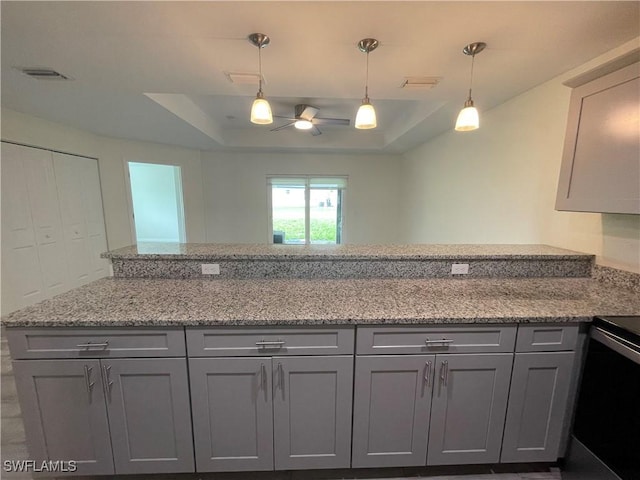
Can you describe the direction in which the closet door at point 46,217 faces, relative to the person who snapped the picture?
facing the viewer and to the right of the viewer

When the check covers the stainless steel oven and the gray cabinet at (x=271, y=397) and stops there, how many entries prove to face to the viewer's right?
0

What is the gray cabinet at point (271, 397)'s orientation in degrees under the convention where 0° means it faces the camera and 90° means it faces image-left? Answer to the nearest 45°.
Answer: approximately 0°

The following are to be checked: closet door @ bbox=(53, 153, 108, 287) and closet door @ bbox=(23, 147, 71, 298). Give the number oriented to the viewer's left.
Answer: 0

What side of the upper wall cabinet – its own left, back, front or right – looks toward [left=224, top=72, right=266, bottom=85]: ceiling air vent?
front

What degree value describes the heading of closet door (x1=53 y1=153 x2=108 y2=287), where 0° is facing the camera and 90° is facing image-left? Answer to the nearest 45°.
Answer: approximately 315°

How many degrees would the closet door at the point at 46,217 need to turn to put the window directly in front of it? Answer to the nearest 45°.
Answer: approximately 45° to its left

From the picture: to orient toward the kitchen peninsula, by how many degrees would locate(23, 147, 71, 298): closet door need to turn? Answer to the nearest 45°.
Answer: approximately 45° to its right

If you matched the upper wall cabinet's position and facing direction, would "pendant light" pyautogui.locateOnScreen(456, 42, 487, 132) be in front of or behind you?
in front

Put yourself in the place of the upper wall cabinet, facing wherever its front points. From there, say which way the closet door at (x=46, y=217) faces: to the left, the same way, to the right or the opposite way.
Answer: the opposite way

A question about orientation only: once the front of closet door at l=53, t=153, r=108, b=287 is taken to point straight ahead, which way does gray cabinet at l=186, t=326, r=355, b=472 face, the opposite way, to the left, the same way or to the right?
to the right

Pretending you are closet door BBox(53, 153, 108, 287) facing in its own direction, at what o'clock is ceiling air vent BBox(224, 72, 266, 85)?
The ceiling air vent is roughly at 1 o'clock from the closet door.
